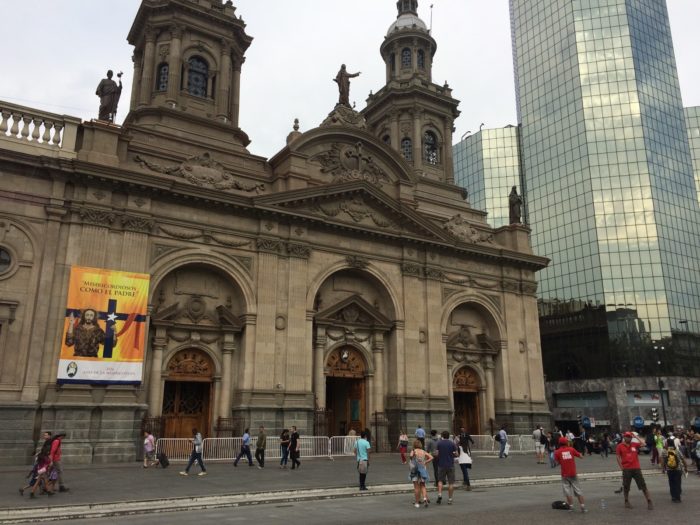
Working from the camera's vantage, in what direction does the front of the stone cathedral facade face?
facing the viewer and to the right of the viewer

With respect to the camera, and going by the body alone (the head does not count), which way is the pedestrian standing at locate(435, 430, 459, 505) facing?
away from the camera

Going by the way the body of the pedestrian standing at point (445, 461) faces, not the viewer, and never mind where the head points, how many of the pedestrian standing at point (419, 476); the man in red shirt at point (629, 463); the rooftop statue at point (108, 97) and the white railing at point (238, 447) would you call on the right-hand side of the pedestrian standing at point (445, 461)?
1

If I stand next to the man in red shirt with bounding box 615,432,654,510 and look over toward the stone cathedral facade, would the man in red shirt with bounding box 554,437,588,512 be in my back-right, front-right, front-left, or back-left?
front-left

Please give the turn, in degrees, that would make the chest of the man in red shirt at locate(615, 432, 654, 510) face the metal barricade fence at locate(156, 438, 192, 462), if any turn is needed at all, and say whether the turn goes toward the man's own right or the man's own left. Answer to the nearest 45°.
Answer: approximately 90° to the man's own right

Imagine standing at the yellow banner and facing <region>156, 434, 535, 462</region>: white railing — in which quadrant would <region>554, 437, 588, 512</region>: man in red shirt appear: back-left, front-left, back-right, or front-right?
front-right

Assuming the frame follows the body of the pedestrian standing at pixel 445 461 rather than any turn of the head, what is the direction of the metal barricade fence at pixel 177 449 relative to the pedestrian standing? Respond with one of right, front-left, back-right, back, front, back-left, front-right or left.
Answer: front-left

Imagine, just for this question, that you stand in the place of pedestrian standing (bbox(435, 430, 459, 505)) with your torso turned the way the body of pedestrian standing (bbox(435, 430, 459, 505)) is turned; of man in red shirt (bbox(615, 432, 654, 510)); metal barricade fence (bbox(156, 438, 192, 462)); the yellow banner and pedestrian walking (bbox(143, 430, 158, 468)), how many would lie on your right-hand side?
1
